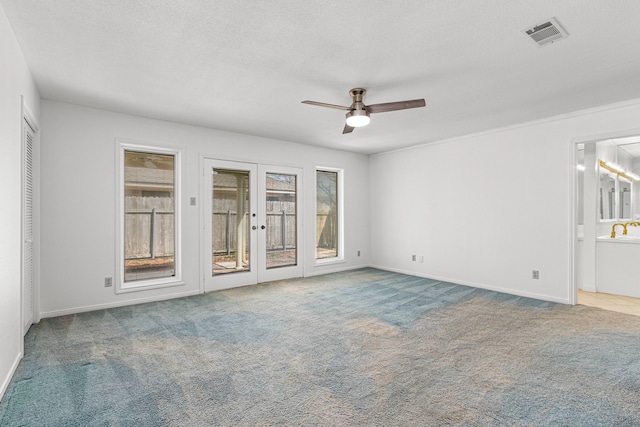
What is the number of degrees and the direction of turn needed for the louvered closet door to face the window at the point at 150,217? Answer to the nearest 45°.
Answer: approximately 45° to its left

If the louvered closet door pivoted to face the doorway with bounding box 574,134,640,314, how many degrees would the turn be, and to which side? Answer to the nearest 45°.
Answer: approximately 45° to its right

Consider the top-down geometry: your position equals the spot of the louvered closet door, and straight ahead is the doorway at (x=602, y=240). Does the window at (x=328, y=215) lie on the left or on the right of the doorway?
left

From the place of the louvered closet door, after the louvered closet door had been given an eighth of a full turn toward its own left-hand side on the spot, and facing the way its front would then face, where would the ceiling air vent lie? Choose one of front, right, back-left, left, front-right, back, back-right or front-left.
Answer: right

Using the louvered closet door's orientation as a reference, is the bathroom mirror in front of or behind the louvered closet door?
in front

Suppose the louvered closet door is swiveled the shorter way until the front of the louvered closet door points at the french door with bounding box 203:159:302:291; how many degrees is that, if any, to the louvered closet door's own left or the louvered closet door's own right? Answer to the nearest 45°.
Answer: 0° — it already faces it

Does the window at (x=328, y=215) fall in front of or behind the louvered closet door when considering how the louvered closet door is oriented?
in front

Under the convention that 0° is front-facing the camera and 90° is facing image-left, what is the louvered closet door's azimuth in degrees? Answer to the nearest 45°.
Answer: approximately 270°
